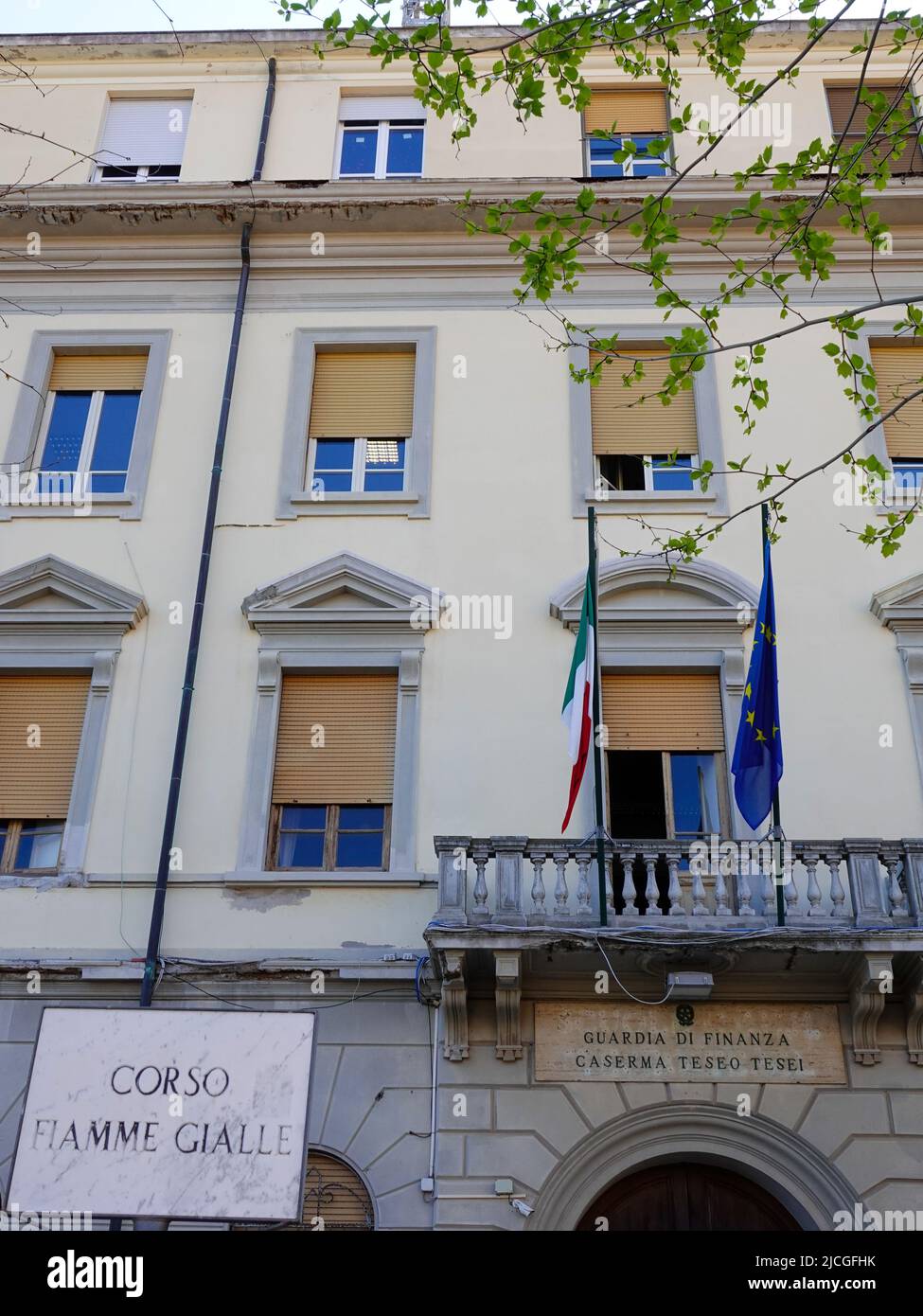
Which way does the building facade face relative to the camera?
toward the camera
